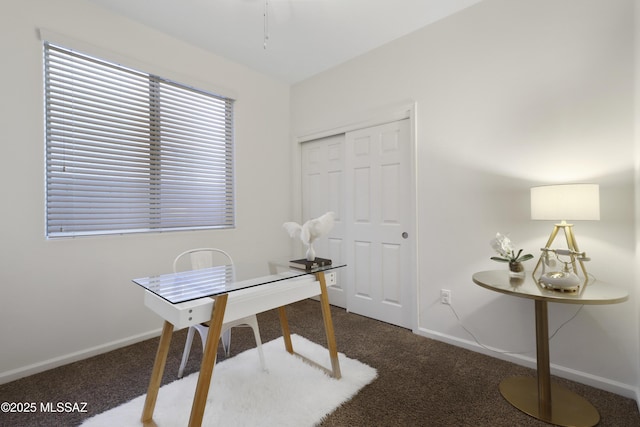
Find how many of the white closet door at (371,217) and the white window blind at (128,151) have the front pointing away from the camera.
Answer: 0

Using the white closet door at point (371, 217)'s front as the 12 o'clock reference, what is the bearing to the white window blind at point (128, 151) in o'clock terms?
The white window blind is roughly at 1 o'clock from the white closet door.

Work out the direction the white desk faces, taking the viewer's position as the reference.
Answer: facing away from the viewer and to the left of the viewer

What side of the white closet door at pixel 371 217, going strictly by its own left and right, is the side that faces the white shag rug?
front

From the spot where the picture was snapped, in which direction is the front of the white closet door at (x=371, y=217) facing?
facing the viewer and to the left of the viewer

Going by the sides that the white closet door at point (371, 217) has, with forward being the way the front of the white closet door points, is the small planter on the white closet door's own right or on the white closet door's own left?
on the white closet door's own left

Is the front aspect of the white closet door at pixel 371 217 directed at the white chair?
yes

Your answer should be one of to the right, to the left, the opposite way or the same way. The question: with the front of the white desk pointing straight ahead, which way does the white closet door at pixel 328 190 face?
to the left

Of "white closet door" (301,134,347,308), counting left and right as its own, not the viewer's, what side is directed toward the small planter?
left

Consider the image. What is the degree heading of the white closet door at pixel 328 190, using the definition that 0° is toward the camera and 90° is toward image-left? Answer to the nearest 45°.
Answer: approximately 45°

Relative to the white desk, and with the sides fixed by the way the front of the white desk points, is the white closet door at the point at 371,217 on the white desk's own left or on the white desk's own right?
on the white desk's own right

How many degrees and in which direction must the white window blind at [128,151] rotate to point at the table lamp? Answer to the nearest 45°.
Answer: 0° — it already faces it

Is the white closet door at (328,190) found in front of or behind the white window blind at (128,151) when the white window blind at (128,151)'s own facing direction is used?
in front

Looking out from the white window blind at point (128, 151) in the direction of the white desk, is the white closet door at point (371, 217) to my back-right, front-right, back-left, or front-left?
front-left
